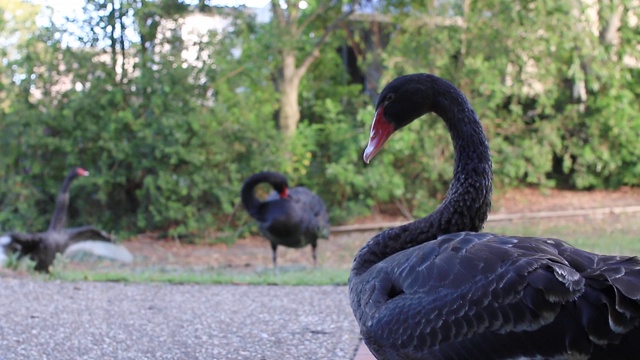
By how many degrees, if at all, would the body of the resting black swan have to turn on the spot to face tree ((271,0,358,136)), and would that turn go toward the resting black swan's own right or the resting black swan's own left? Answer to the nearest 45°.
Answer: approximately 90° to the resting black swan's own right

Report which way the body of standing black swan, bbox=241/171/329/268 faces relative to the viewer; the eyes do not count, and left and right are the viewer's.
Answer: facing the viewer and to the left of the viewer

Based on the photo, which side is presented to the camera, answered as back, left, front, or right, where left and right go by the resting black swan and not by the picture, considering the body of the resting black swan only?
left

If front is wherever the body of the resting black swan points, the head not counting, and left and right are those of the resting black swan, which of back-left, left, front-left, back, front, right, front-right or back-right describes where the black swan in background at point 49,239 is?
front-right

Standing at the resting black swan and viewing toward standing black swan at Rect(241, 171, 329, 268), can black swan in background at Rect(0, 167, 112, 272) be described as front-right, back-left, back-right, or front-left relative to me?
front-left

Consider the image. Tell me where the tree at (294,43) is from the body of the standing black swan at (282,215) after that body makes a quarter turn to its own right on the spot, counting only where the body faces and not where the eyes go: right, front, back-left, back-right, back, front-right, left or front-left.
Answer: front-right

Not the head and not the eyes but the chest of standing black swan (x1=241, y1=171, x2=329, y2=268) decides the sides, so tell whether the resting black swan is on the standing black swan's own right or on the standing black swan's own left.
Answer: on the standing black swan's own left

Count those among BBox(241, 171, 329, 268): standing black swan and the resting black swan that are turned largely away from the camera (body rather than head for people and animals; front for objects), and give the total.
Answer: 0

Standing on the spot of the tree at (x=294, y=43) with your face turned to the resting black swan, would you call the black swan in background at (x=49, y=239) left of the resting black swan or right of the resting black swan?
right
